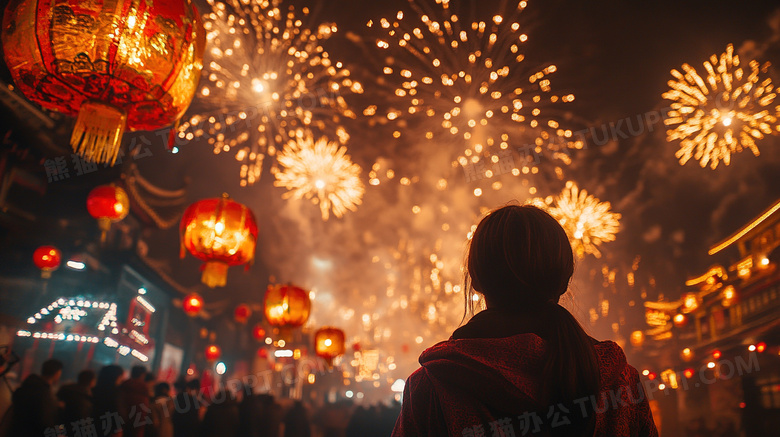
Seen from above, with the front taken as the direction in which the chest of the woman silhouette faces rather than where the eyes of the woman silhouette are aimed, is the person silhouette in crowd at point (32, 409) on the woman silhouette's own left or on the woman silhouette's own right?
on the woman silhouette's own left

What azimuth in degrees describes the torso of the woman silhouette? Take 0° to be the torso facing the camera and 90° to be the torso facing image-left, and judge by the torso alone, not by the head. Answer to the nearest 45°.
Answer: approximately 180°

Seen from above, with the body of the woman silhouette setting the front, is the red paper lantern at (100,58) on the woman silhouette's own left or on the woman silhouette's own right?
on the woman silhouette's own left

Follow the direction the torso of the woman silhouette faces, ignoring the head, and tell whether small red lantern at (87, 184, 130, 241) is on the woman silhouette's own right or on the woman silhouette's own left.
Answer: on the woman silhouette's own left

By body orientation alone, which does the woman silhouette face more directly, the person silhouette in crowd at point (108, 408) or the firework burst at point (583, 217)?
the firework burst

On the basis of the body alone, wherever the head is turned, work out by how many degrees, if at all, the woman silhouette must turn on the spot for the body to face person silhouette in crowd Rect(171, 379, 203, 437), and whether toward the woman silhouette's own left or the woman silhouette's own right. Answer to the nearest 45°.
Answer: approximately 45° to the woman silhouette's own left

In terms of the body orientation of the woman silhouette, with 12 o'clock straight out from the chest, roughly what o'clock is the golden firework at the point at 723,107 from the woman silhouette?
The golden firework is roughly at 1 o'clock from the woman silhouette.

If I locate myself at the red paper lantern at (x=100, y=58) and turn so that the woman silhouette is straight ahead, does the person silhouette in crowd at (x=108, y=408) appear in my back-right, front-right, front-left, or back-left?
back-left

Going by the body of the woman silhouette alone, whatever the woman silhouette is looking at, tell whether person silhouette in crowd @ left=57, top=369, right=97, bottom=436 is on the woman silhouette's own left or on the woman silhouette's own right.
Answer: on the woman silhouette's own left
